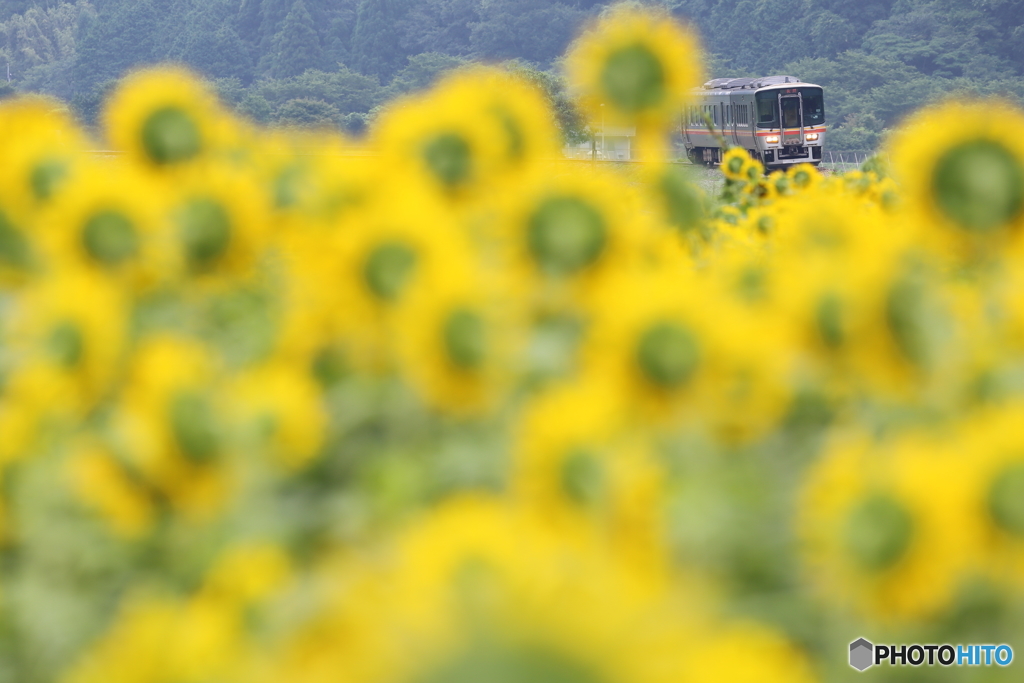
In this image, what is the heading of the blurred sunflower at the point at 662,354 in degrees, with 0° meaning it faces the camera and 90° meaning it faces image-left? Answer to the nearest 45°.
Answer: approximately 0°

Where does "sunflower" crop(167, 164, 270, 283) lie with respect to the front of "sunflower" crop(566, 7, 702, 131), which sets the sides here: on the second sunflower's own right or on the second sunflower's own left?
on the second sunflower's own right

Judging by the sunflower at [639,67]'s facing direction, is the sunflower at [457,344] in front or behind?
in front

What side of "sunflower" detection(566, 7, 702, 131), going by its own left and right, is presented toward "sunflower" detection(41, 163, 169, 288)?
right

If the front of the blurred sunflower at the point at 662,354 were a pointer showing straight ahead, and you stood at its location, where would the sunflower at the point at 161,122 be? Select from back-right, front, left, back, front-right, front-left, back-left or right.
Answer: back-right

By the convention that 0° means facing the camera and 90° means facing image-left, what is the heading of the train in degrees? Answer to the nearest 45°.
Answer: approximately 315°

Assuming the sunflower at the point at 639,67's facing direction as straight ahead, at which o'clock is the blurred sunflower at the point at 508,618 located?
The blurred sunflower is roughly at 12 o'clock from the sunflower.

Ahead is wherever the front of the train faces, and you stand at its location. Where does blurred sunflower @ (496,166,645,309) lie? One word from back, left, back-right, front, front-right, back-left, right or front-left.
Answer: front-right

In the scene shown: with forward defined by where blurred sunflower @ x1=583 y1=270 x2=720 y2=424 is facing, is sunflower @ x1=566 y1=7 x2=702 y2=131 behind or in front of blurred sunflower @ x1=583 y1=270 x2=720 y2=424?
behind

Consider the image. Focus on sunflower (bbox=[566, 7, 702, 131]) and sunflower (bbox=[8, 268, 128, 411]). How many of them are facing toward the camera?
2

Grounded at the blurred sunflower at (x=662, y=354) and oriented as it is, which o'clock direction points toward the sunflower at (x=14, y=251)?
The sunflower is roughly at 4 o'clock from the blurred sunflower.
